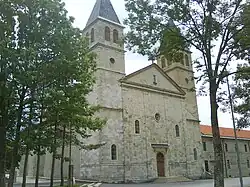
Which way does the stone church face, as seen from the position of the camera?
facing the viewer and to the right of the viewer
